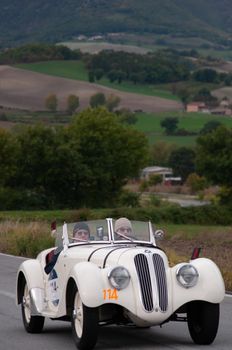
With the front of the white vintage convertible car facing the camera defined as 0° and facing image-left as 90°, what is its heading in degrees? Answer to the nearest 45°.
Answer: approximately 315°

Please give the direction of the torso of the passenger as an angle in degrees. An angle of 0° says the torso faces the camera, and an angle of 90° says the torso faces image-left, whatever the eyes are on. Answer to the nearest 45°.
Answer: approximately 315°

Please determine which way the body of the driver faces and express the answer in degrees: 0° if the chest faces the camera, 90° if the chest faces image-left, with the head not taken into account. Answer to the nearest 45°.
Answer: approximately 315°

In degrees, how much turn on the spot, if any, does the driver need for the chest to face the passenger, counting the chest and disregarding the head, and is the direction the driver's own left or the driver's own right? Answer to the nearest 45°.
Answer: approximately 135° to the driver's own right
